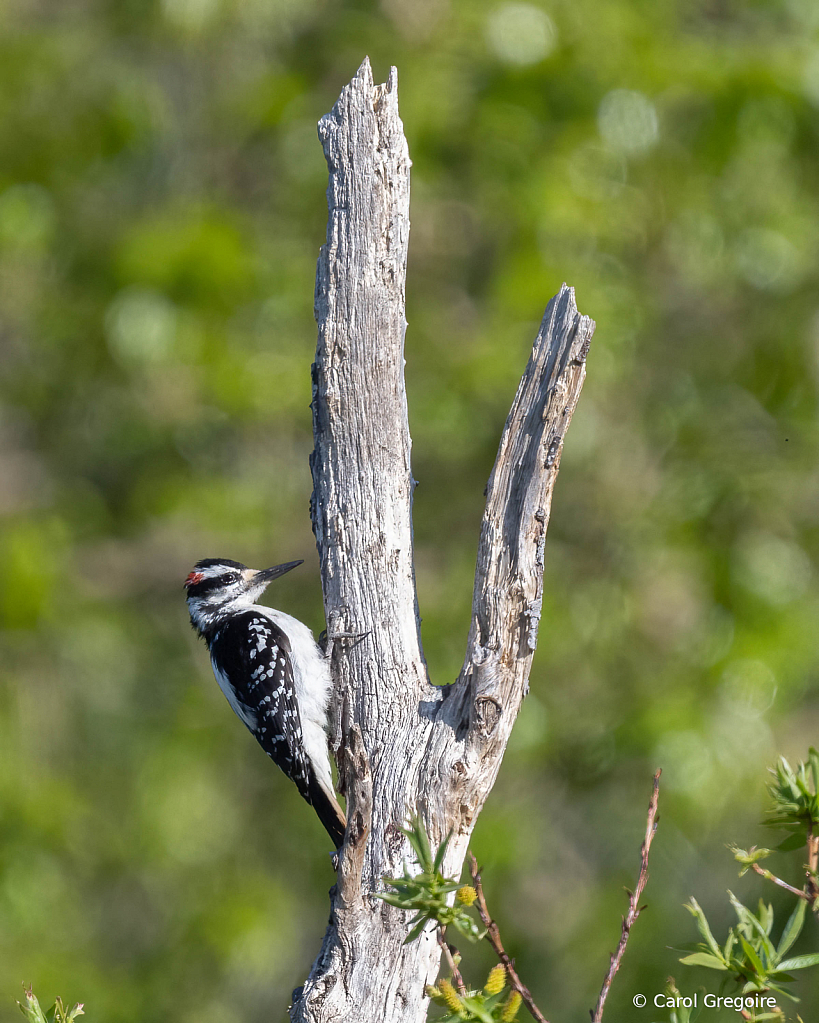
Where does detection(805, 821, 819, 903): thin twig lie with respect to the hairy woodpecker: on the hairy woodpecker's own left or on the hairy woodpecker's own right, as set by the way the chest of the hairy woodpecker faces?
on the hairy woodpecker's own right

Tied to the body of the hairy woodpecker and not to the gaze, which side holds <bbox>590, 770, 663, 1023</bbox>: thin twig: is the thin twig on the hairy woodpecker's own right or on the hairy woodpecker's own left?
on the hairy woodpecker's own right

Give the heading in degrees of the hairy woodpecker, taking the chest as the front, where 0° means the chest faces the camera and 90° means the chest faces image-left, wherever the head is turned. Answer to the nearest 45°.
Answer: approximately 270°
